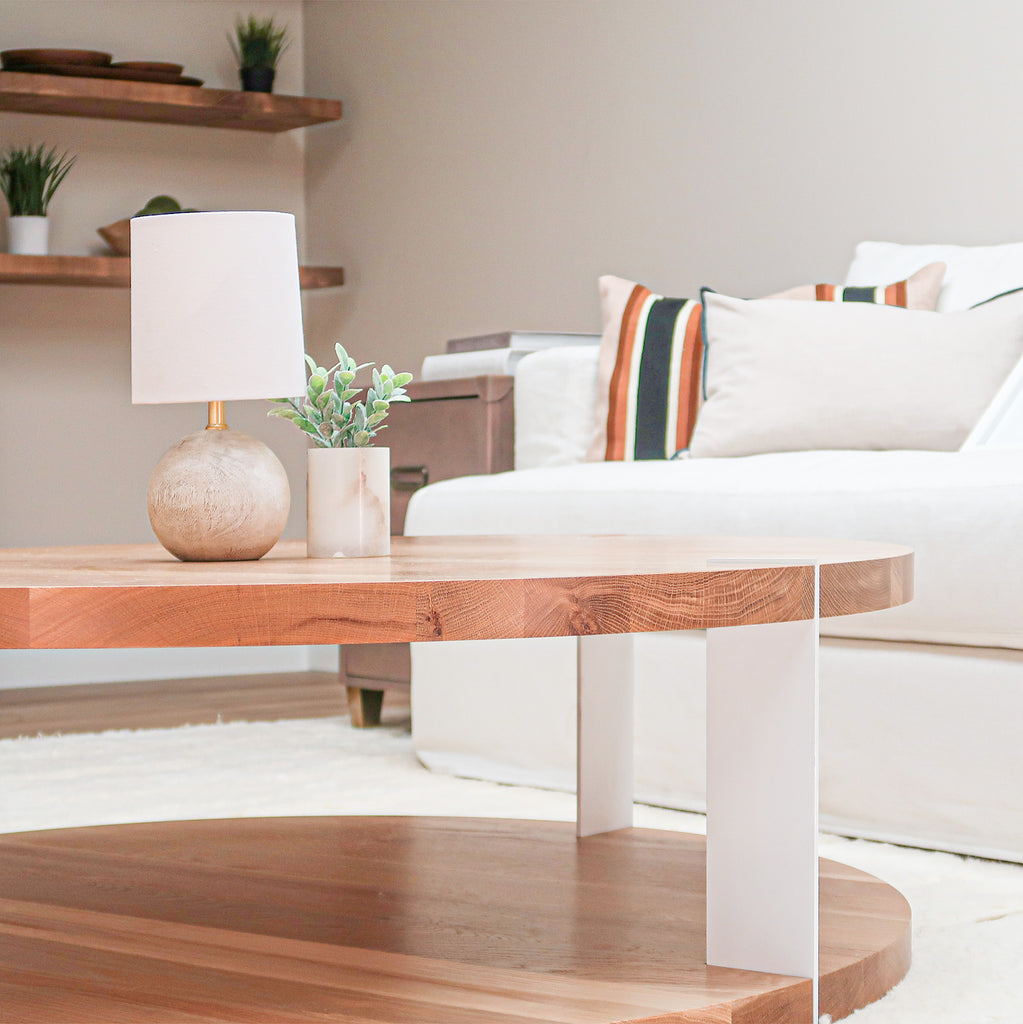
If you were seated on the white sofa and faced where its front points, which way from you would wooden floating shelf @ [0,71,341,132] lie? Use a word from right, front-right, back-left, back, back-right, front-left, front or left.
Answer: right

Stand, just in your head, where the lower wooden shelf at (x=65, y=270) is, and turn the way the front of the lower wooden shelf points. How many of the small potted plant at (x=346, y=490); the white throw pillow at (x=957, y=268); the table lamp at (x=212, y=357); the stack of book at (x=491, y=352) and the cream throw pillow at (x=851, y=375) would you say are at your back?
0

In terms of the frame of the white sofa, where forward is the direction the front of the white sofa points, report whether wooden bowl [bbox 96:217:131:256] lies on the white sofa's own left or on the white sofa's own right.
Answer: on the white sofa's own right

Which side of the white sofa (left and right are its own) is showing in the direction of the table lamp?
front

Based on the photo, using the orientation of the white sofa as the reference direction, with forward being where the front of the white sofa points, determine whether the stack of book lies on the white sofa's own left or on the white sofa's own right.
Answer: on the white sofa's own right

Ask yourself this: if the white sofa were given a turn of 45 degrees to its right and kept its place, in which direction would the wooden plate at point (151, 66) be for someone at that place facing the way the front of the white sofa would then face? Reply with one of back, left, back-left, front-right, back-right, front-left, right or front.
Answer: front-right

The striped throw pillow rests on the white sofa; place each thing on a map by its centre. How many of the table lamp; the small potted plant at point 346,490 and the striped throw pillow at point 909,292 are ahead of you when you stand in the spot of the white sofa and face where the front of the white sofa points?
2

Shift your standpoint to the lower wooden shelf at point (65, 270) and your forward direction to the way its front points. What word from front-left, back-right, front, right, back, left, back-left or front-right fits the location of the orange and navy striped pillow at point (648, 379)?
front-left

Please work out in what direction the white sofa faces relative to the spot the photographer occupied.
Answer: facing the viewer and to the left of the viewer

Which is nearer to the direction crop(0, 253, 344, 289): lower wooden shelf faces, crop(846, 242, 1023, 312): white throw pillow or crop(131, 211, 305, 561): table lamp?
the table lamp

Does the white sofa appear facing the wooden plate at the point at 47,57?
no

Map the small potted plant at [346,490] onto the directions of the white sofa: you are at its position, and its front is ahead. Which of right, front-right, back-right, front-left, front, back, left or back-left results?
front

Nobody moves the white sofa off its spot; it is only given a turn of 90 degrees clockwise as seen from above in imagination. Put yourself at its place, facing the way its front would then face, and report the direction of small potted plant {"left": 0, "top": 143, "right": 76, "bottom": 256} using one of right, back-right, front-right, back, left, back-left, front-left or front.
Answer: front

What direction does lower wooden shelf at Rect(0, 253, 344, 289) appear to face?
toward the camera

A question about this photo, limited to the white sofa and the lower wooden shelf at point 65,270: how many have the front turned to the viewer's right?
0
